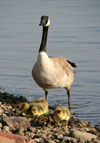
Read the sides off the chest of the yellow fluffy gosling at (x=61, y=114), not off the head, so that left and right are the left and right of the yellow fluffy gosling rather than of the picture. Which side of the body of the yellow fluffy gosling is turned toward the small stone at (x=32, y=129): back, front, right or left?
front

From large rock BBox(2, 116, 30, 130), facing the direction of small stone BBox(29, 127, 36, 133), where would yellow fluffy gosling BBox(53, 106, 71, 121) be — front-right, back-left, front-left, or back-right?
front-left

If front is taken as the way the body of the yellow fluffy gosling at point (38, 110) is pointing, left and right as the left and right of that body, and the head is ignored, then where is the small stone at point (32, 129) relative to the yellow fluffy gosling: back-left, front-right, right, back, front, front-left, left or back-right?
front-left

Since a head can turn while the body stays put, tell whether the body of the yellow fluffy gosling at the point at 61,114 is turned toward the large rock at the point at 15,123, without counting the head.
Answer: yes

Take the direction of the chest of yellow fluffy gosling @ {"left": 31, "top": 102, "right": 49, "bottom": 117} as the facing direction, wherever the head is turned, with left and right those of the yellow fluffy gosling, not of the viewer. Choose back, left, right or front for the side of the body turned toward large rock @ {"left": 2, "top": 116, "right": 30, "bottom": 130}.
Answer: front

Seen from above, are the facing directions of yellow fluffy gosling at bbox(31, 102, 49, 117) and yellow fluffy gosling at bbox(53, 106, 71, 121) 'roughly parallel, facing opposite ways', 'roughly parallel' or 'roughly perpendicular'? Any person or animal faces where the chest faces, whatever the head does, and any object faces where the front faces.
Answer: roughly parallel

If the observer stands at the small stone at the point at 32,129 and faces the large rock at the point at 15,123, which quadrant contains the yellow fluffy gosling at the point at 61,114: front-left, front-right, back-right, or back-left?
back-right

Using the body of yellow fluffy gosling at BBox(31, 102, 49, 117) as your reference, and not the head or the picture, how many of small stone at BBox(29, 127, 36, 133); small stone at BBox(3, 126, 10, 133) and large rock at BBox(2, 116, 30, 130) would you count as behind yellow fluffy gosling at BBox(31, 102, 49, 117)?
0

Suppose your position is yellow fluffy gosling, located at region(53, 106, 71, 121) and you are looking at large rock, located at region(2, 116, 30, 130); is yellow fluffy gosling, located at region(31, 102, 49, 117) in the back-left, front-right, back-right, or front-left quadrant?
front-right

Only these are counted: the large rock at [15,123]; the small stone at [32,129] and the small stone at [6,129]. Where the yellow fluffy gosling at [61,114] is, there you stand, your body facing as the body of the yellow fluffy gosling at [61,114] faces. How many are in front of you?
3

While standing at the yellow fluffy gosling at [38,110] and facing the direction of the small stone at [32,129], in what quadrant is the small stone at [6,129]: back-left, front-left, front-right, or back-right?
front-right

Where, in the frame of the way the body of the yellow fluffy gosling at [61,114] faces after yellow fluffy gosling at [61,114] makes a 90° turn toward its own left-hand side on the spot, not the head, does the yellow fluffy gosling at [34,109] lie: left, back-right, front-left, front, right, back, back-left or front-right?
back-right

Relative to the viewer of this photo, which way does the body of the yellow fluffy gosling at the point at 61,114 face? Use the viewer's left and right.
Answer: facing the viewer and to the left of the viewer

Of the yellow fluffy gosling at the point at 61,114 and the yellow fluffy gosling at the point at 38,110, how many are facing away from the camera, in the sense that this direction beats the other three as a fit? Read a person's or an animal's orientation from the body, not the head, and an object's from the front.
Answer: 0
